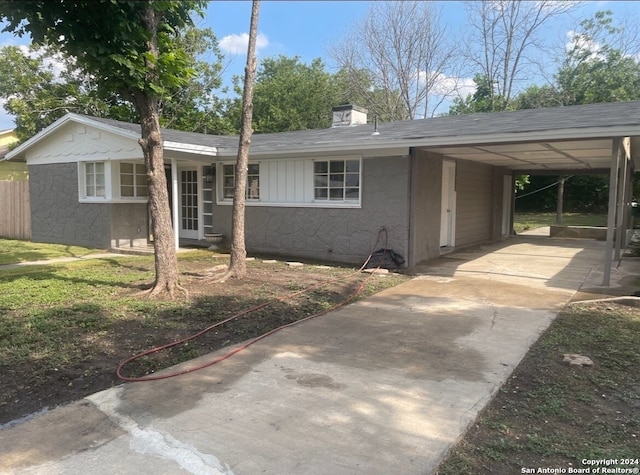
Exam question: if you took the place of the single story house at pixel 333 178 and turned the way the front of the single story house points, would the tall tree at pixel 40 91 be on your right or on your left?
on your right

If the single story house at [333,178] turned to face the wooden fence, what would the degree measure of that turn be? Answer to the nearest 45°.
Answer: approximately 45° to its right

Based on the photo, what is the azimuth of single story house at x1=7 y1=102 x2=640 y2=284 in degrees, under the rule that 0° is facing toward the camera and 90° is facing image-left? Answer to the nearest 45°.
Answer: approximately 45°
